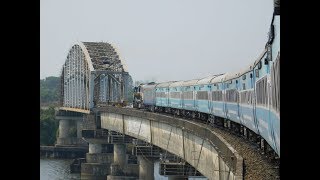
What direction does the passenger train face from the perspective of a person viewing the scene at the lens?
facing away from the viewer and to the left of the viewer
